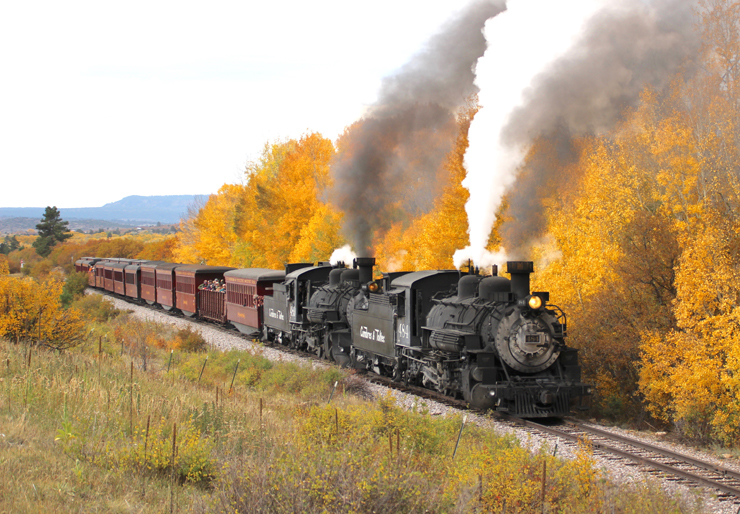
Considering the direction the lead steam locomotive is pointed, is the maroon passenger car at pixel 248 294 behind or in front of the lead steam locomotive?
behind

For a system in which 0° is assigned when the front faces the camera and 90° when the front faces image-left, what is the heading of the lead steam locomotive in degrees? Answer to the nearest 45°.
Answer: approximately 315°

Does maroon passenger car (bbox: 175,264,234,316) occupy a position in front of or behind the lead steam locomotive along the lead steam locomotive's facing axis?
behind

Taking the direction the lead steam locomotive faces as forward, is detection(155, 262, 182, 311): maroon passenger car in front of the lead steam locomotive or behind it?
behind
